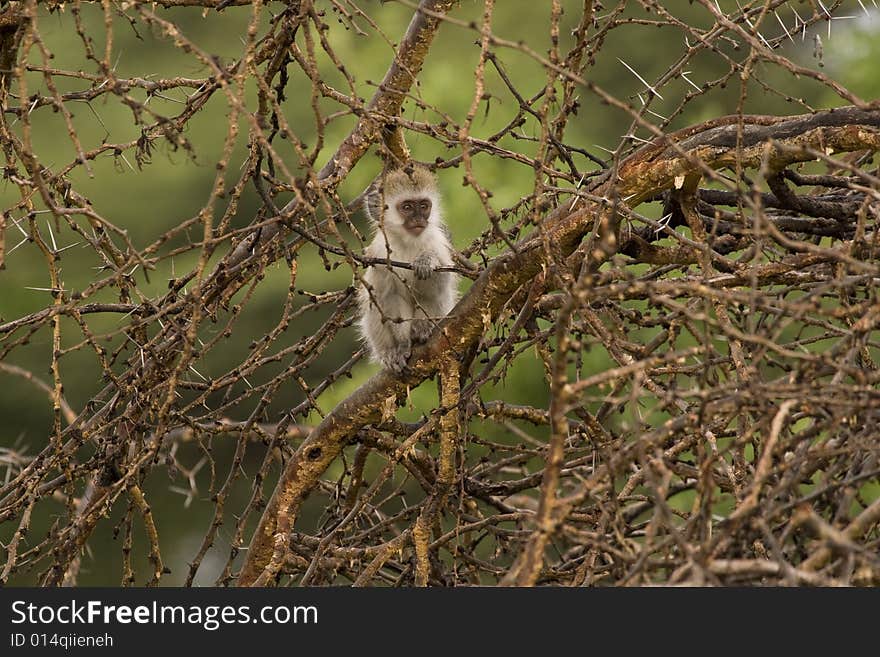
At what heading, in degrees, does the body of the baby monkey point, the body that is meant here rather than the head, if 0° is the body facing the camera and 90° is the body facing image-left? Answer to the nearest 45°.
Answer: approximately 0°
